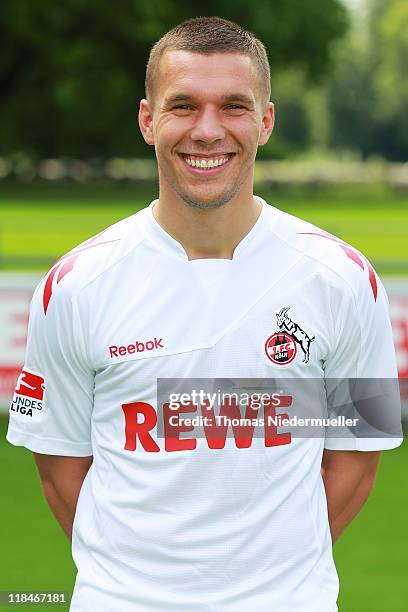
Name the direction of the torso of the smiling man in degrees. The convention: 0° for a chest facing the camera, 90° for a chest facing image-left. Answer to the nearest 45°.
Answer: approximately 0°

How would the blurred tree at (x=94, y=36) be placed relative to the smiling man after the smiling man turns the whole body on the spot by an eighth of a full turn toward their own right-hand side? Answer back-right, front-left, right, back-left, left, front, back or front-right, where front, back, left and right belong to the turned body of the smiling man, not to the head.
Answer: back-right
